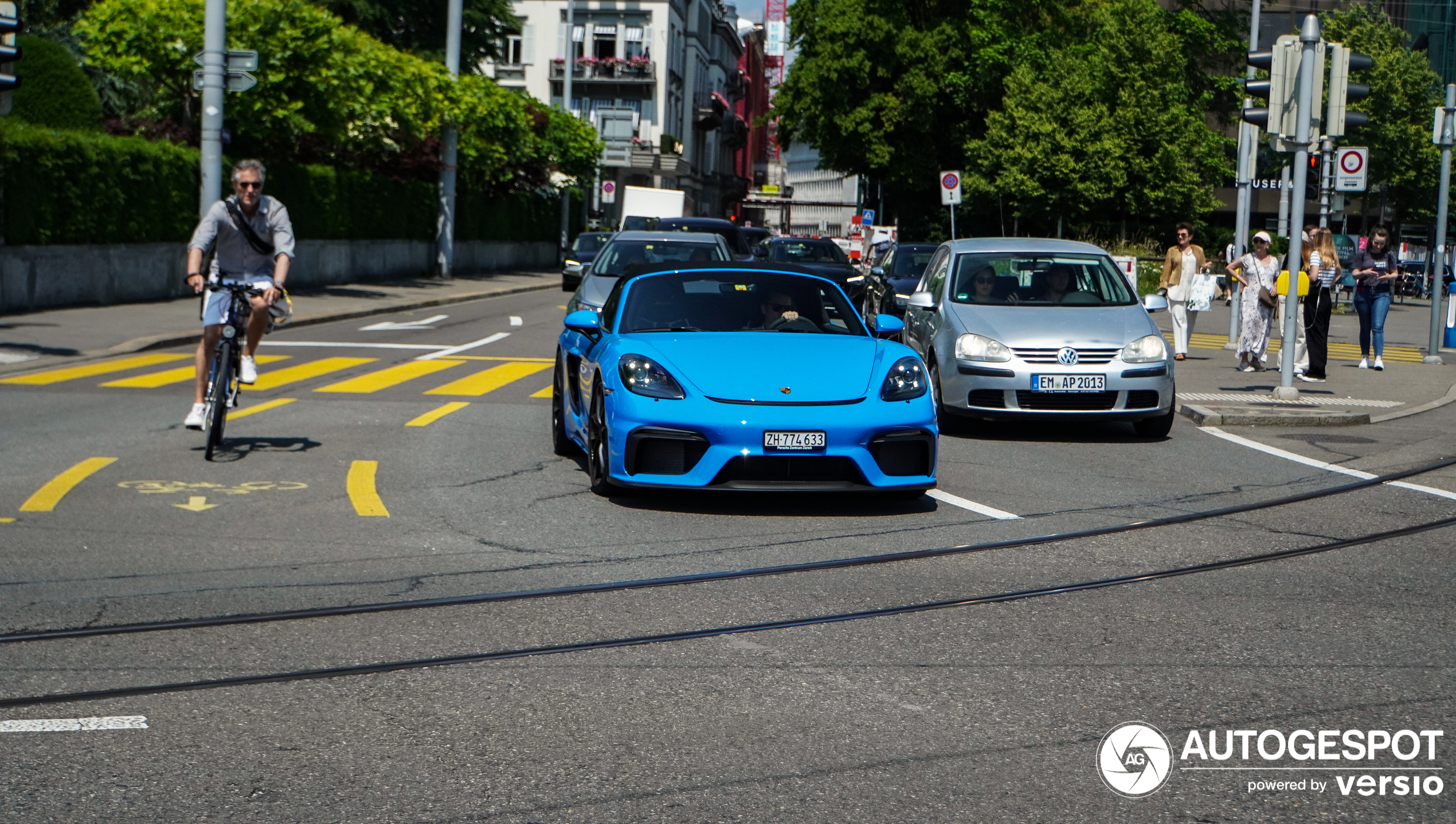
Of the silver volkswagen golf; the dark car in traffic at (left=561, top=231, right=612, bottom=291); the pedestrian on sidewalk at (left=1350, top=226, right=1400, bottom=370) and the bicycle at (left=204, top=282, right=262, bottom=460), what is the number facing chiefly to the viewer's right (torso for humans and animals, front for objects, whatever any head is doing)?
0

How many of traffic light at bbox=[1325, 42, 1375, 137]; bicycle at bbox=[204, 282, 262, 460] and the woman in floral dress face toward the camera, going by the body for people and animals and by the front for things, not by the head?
2

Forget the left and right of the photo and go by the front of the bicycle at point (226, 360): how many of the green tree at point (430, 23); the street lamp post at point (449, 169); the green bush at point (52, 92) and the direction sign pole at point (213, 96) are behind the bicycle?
4

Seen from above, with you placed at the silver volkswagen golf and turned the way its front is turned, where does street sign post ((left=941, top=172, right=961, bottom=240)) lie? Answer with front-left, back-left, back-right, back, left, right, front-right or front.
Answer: back

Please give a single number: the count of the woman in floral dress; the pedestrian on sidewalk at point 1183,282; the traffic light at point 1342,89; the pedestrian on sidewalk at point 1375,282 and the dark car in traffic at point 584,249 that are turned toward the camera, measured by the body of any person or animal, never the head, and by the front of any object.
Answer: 4

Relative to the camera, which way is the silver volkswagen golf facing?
toward the camera

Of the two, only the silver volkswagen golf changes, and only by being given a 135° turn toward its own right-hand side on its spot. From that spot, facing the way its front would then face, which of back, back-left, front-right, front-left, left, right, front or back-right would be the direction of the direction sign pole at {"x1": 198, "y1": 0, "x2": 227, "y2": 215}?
front

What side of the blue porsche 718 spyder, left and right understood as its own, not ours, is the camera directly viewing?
front

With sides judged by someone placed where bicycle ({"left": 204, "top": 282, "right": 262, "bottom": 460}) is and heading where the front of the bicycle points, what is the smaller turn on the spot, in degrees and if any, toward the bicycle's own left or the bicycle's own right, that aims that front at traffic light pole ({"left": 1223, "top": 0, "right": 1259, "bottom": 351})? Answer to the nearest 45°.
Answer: approximately 135° to the bicycle's own left

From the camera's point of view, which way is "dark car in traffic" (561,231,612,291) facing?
toward the camera

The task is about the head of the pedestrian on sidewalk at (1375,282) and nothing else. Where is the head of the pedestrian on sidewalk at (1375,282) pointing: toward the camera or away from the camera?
toward the camera

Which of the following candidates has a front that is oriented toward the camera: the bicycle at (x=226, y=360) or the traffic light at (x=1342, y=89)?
the bicycle

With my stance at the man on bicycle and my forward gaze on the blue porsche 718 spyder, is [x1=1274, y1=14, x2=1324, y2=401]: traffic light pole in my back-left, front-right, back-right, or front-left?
front-left
